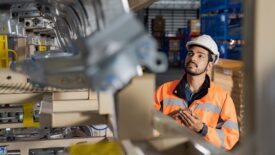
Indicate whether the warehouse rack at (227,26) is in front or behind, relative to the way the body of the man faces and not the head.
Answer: behind

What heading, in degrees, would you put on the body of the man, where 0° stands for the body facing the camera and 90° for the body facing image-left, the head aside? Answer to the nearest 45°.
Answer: approximately 45°
